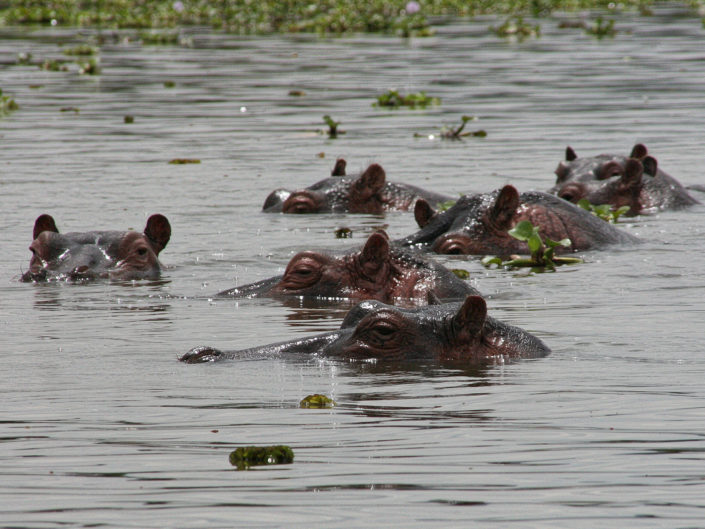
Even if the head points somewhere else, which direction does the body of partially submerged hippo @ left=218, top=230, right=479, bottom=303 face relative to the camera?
to the viewer's left

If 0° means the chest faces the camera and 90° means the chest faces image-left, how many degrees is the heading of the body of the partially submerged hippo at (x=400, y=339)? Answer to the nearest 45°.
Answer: approximately 90°

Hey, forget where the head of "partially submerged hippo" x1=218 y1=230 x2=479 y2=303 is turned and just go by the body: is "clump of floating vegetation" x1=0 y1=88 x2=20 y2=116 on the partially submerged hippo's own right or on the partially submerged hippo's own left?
on the partially submerged hippo's own right

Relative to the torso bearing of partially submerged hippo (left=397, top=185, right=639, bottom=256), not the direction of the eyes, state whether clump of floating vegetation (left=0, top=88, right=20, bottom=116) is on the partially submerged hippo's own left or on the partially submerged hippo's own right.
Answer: on the partially submerged hippo's own right

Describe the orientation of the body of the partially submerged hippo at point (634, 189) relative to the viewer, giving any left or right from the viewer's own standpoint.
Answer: facing the viewer and to the left of the viewer

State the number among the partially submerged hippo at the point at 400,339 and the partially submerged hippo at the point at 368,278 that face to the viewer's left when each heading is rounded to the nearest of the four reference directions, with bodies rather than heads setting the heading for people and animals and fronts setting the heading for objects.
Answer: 2

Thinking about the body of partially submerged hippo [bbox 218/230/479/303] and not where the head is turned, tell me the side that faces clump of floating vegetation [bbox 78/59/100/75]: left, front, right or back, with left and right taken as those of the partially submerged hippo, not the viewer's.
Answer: right

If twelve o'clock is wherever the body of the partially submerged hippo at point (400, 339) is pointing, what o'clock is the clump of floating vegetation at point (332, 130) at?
The clump of floating vegetation is roughly at 3 o'clock from the partially submerged hippo.

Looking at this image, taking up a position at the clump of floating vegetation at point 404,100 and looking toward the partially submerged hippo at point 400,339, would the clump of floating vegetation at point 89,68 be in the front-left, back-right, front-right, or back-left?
back-right

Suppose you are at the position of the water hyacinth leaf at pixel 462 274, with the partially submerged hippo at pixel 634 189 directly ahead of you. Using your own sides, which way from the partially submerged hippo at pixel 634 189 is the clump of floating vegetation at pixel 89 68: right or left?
left

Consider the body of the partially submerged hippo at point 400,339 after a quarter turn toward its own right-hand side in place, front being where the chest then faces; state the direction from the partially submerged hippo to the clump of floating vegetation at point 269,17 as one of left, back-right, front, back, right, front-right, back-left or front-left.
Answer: front

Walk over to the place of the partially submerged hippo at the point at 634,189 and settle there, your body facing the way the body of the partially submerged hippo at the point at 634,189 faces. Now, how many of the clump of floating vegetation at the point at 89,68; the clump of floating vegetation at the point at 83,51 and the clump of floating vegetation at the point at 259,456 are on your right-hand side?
2

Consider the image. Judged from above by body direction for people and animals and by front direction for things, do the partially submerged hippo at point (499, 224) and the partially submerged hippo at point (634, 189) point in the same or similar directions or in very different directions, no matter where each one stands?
same or similar directions
